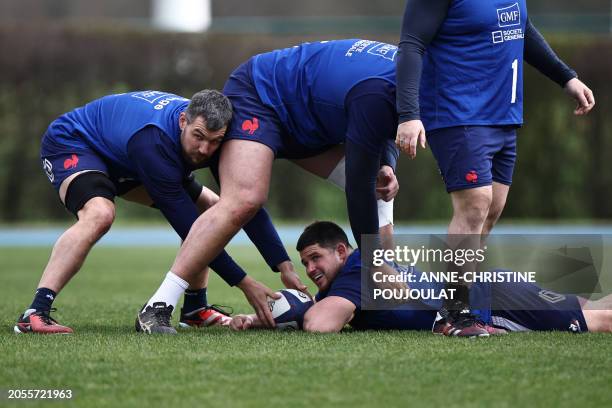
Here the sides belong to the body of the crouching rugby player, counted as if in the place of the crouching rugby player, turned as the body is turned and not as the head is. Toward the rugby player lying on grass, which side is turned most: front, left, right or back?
front

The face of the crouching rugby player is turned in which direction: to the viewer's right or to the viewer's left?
to the viewer's right

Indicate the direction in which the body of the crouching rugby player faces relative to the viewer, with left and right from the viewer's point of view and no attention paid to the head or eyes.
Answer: facing to the right of the viewer
